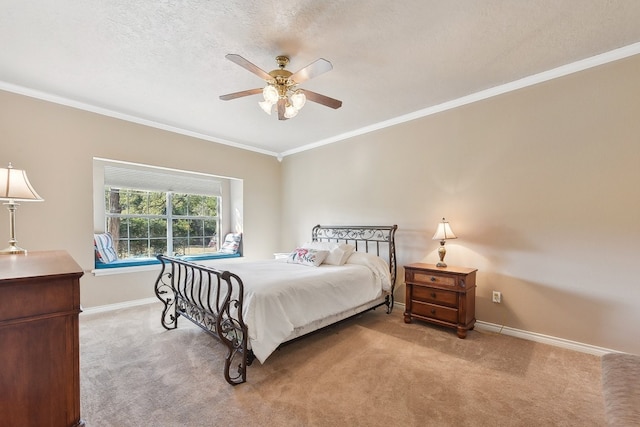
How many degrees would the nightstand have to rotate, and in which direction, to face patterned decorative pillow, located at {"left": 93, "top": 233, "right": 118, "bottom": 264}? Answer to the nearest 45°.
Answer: approximately 45° to its right

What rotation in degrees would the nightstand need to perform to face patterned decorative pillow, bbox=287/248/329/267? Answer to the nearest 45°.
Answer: approximately 45° to its right

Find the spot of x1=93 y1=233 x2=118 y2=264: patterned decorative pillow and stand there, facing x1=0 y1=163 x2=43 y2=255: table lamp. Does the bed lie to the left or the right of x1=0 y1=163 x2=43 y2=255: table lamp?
left

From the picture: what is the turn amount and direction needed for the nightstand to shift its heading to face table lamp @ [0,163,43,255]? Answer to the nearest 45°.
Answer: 0° — it already faces it

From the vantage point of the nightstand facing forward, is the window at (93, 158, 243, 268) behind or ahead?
ahead

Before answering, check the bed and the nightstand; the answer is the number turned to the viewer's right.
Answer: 0

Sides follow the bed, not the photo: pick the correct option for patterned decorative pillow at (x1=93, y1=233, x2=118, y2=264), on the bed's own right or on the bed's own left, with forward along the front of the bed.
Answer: on the bed's own right

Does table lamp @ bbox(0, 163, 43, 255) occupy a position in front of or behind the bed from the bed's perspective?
in front

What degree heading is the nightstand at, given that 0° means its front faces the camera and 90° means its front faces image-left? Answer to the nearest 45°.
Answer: approximately 45°

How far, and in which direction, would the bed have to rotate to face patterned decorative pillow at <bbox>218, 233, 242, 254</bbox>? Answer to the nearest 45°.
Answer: approximately 135° to its right

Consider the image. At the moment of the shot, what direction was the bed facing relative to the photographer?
facing the viewer and to the left of the viewer

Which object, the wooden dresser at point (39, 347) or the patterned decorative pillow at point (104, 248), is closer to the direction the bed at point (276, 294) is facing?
the wooden dresser

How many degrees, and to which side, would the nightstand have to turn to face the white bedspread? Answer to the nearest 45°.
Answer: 0° — it already faces it
